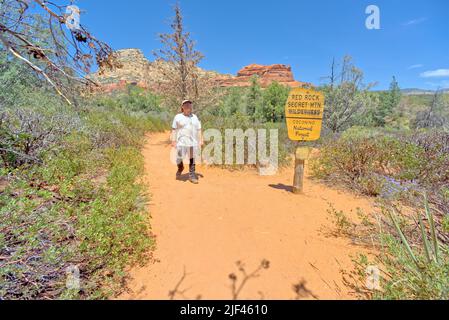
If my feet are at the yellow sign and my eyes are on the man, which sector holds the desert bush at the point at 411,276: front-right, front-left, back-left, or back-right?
back-left

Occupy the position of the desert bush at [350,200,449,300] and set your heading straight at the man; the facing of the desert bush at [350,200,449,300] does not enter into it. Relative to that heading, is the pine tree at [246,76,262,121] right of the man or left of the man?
right

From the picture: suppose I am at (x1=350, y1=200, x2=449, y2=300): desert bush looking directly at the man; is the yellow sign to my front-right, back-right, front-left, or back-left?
front-right

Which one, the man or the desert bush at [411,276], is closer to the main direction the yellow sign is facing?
the desert bush

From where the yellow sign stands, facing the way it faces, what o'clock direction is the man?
The man is roughly at 3 o'clock from the yellow sign.

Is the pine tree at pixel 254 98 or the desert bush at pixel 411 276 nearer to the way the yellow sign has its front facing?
the desert bush

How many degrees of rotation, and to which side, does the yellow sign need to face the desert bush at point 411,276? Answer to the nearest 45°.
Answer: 0° — it already faces it

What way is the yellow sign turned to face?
toward the camera

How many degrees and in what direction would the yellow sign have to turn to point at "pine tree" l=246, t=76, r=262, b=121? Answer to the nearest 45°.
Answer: approximately 180°
